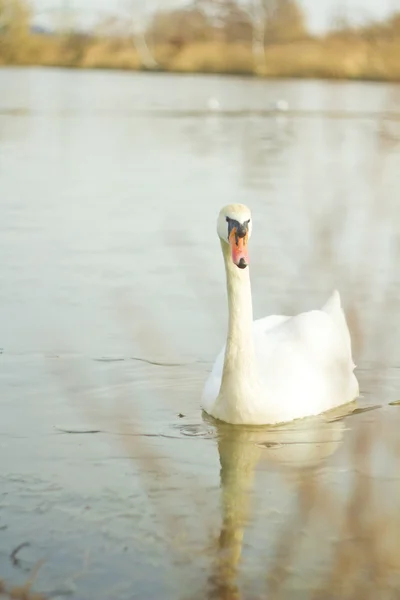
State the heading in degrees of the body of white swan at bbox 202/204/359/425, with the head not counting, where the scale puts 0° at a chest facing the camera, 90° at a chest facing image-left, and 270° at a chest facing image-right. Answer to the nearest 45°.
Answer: approximately 45°

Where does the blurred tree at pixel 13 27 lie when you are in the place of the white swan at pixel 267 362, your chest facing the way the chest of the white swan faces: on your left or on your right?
on your right
